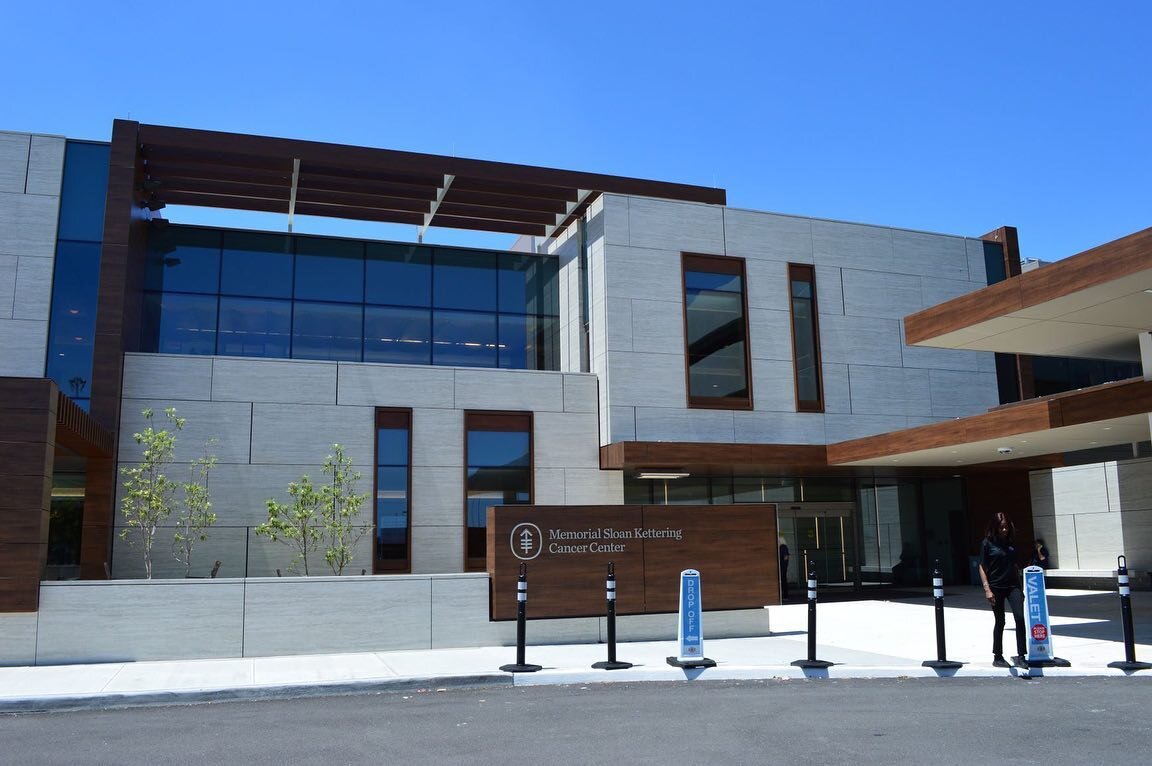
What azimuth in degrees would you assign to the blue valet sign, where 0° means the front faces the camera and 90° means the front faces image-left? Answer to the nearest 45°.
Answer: approximately 0°

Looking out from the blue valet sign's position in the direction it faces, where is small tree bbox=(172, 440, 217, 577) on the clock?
The small tree is roughly at 3 o'clock from the blue valet sign.

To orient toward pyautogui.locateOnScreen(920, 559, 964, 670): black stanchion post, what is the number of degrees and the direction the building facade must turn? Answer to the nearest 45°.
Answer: approximately 45° to its left

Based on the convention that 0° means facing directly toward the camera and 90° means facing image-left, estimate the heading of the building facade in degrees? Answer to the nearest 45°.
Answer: approximately 0°

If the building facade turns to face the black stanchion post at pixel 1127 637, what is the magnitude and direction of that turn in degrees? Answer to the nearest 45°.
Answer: approximately 45° to its left

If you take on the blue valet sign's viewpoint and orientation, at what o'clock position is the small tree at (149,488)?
The small tree is roughly at 3 o'clock from the blue valet sign.

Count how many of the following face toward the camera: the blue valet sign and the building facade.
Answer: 2

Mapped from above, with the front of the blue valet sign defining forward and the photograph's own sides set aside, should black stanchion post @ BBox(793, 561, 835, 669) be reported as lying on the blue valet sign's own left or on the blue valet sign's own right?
on the blue valet sign's own right

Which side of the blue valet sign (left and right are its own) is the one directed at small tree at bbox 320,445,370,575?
right
